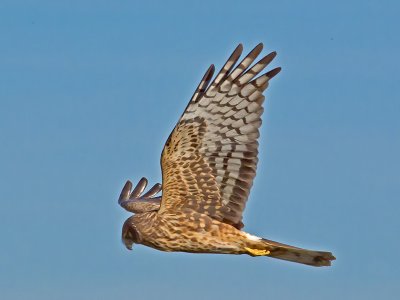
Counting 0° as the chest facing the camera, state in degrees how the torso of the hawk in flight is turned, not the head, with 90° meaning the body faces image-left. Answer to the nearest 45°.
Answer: approximately 90°
